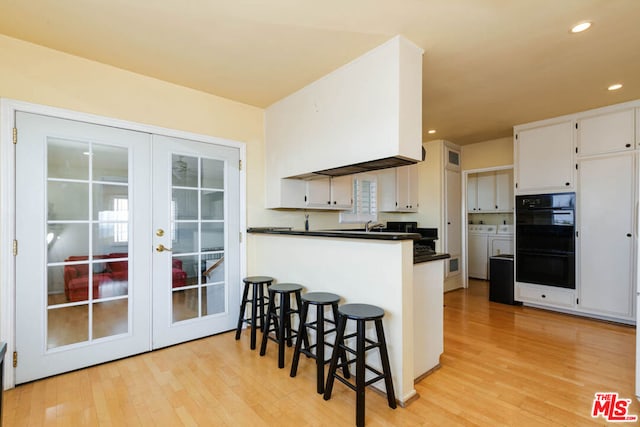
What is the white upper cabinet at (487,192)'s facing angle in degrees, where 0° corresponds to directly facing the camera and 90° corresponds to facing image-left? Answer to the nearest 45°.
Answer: approximately 0°

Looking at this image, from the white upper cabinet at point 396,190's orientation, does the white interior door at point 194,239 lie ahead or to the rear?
ahead

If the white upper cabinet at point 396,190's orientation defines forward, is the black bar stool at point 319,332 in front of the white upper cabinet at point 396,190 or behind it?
in front

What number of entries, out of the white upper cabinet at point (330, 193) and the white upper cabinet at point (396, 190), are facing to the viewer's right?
0

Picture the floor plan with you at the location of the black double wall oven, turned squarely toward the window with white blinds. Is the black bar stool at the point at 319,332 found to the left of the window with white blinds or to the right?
left

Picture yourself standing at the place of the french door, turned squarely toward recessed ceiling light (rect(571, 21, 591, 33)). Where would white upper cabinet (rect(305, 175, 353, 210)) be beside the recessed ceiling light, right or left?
left
